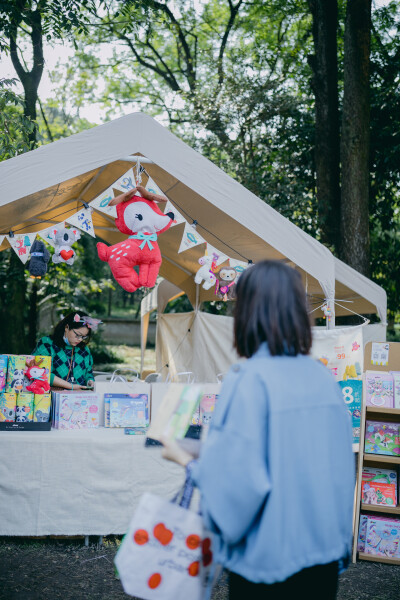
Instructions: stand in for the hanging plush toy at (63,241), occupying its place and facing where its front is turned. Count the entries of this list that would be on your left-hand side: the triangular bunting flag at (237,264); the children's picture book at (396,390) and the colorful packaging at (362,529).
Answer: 3

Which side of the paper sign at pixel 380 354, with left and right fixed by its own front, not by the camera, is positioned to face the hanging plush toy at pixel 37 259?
right

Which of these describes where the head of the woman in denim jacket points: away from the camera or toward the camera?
away from the camera

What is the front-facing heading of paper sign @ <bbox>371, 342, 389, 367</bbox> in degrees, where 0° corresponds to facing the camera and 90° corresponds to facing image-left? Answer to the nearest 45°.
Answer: approximately 0°
